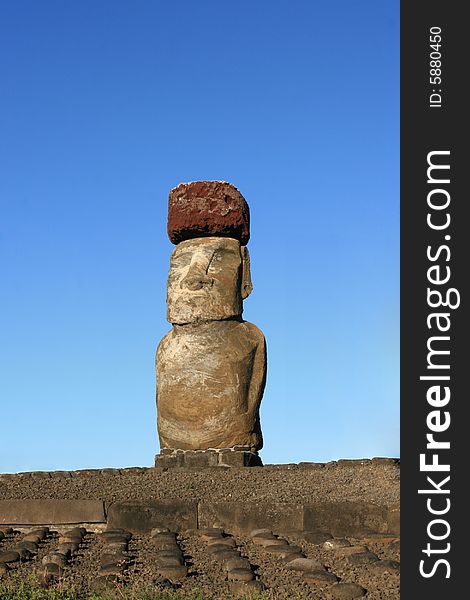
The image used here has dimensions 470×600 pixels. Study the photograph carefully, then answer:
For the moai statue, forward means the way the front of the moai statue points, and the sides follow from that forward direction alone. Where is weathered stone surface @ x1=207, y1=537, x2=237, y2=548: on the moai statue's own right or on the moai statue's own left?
on the moai statue's own left

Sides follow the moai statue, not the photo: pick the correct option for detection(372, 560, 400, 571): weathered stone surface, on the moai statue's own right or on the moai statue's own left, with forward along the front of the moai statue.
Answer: on the moai statue's own left

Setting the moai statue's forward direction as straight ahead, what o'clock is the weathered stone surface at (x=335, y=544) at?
The weathered stone surface is roughly at 10 o'clock from the moai statue.

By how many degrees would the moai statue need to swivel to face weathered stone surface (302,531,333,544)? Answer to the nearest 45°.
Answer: approximately 45° to its left

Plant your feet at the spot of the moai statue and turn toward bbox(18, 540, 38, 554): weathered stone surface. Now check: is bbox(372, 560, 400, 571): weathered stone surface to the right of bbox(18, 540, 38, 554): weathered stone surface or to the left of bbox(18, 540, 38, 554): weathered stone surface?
left

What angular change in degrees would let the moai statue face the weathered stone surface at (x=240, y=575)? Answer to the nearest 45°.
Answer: approximately 45° to its left

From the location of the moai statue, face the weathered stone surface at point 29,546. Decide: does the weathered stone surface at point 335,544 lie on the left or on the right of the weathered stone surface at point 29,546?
left

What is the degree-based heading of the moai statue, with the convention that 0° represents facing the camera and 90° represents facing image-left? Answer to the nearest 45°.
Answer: approximately 45°

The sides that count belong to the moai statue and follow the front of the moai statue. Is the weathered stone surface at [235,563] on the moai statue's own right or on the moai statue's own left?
on the moai statue's own left

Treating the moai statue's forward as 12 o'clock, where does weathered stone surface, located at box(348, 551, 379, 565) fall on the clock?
The weathered stone surface is roughly at 10 o'clock from the moai statue.
